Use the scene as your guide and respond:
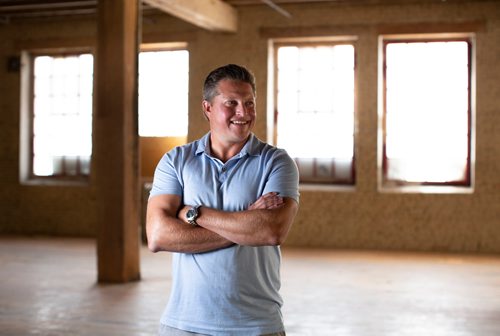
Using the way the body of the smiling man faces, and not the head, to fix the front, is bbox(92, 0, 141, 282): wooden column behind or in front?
behind

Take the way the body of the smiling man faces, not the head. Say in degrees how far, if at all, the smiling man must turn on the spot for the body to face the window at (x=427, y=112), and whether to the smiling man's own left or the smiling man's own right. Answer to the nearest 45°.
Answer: approximately 180°

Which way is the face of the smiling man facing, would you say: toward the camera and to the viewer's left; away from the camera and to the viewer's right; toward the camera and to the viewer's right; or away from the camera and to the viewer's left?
toward the camera and to the viewer's right

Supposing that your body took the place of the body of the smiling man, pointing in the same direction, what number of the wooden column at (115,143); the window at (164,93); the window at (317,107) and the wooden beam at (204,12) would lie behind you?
4

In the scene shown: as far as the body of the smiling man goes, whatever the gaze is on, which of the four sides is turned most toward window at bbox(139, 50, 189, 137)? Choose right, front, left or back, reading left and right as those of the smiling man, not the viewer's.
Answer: back

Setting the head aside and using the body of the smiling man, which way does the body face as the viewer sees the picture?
toward the camera

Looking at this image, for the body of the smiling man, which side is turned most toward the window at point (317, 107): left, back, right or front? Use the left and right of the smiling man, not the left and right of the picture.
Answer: back

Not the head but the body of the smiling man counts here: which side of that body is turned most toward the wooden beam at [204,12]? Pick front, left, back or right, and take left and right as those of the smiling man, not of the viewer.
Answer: back

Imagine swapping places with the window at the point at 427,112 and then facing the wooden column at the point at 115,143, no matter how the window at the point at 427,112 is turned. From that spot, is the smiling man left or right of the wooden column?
left
